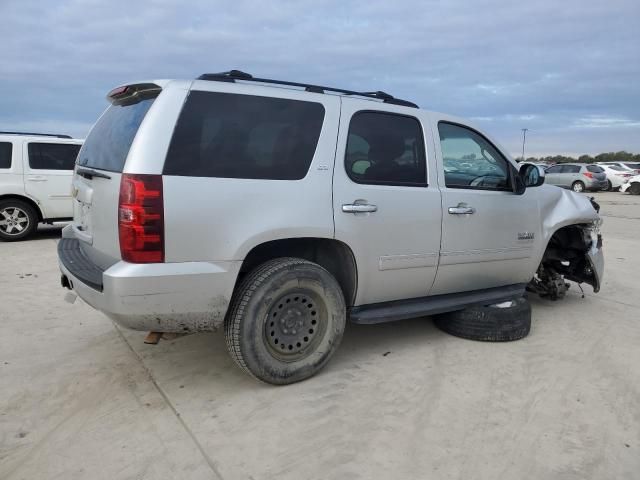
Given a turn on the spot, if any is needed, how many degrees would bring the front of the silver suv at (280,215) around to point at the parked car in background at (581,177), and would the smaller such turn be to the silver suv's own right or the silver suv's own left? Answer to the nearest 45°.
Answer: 0° — it already faces it

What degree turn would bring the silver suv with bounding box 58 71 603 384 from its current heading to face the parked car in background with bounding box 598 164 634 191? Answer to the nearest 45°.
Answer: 0° — it already faces it

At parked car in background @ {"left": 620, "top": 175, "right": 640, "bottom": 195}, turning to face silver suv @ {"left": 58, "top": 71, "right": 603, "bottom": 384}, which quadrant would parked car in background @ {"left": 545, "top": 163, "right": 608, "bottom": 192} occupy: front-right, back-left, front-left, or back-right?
front-right

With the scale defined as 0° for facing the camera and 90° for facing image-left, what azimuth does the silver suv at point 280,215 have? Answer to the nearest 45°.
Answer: approximately 225°

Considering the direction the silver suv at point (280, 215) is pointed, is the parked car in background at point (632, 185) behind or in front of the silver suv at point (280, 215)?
in front

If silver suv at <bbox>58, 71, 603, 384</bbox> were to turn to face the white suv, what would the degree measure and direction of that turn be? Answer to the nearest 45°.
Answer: approximately 90° to its left

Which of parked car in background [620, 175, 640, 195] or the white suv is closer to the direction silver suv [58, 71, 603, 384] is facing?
the parked car in background
